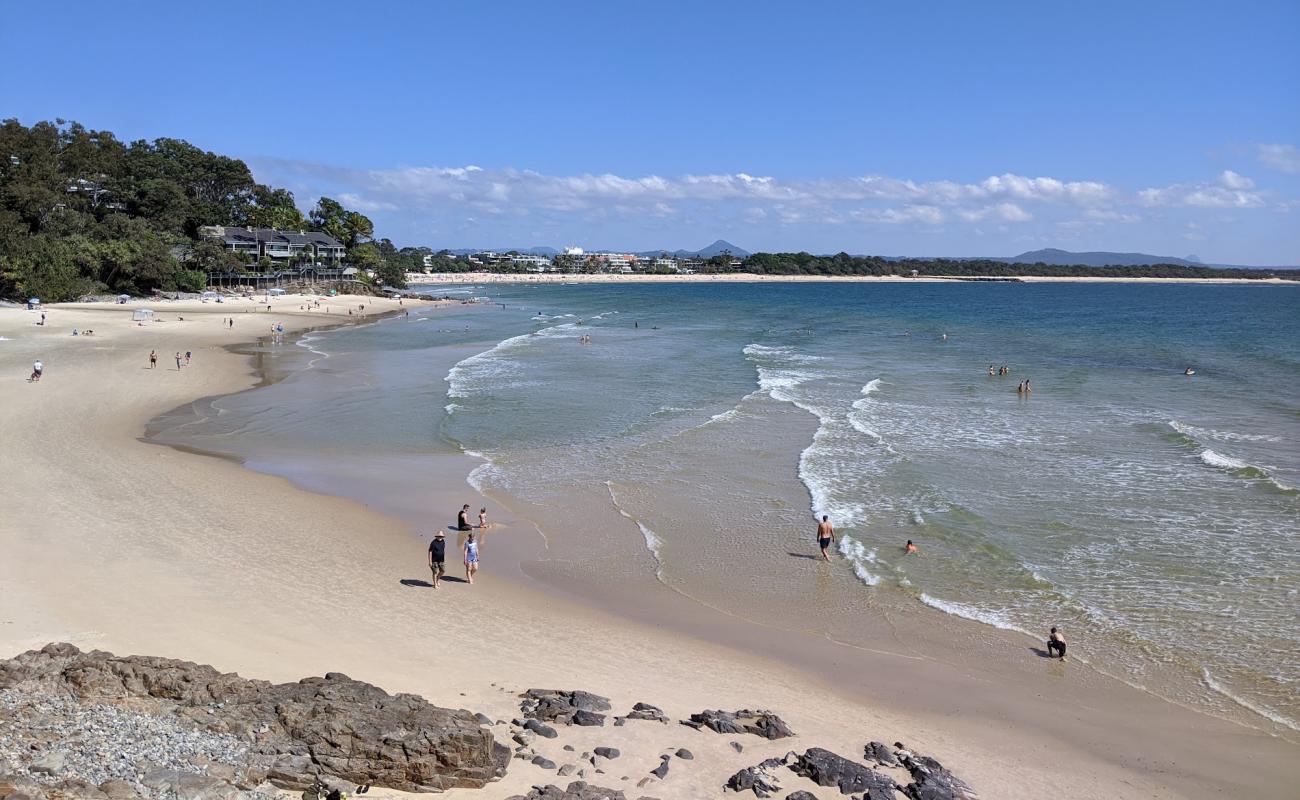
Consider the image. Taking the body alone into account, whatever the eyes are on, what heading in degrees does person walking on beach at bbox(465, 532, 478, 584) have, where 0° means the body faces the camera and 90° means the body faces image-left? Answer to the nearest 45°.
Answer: approximately 0°

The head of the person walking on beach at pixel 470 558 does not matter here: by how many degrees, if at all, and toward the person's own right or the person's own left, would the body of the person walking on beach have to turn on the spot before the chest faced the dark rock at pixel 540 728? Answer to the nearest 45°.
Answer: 0° — they already face it

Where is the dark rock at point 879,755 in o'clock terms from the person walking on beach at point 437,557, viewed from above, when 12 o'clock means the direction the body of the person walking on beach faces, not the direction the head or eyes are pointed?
The dark rock is roughly at 11 o'clock from the person walking on beach.

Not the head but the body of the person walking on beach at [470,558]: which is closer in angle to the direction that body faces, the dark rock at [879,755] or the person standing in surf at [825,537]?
the dark rock

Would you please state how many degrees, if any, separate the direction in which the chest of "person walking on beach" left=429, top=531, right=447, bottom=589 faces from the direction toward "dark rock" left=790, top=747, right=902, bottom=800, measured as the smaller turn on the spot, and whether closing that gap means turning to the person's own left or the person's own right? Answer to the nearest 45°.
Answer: approximately 45° to the person's own left

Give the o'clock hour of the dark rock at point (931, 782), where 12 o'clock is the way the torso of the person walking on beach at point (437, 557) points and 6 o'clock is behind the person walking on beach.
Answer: The dark rock is roughly at 11 o'clock from the person walking on beach.

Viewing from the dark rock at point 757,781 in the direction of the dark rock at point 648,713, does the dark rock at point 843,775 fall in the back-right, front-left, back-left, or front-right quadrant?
back-right

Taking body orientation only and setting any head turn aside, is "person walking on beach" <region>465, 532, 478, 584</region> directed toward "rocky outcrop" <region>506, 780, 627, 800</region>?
yes

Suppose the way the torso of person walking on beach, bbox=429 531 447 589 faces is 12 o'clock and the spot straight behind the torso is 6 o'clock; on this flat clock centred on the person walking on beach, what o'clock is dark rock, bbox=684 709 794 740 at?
The dark rock is roughly at 11 o'clock from the person walking on beach.

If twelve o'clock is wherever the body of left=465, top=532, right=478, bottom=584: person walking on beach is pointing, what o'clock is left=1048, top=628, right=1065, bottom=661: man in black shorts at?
The man in black shorts is roughly at 10 o'clock from the person walking on beach.

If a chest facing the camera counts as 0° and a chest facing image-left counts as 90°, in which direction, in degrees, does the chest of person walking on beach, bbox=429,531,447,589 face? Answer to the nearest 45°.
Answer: approximately 0°
